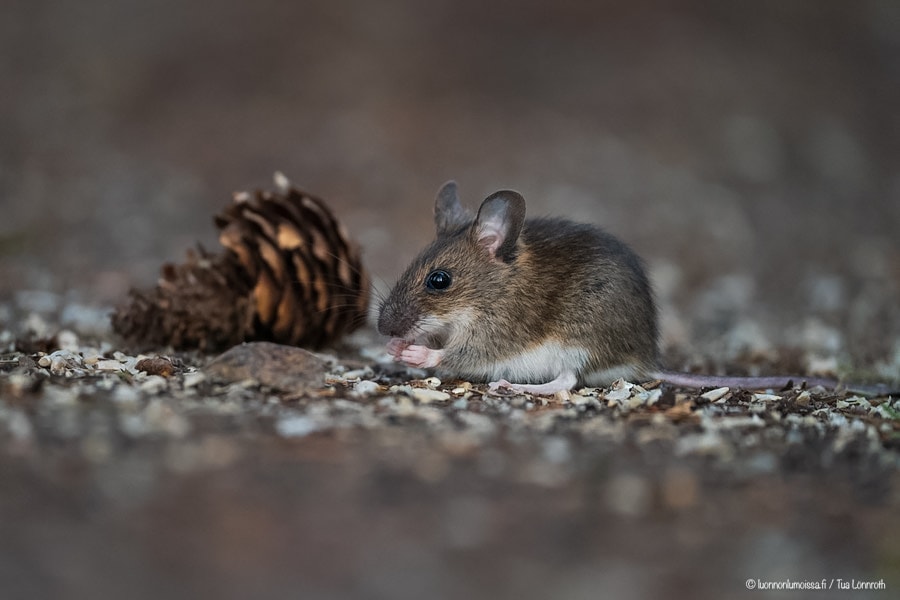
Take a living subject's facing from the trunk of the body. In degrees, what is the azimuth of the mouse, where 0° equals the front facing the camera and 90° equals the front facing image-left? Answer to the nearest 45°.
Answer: approximately 90°

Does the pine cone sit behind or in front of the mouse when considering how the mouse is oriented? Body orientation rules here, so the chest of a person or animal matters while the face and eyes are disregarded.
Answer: in front

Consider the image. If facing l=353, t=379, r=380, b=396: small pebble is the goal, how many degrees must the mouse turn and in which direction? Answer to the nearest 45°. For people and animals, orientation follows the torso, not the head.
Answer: approximately 45° to its left
